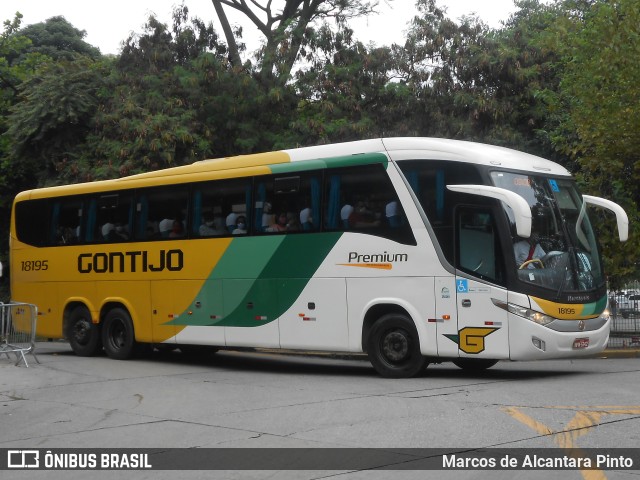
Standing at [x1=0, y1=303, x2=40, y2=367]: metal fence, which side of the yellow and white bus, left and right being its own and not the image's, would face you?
back

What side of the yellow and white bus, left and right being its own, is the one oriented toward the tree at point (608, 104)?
left

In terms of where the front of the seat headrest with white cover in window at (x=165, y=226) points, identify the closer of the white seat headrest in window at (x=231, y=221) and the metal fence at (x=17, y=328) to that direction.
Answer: the white seat headrest in window

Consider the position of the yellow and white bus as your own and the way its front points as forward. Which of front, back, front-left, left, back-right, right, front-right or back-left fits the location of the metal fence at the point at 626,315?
left

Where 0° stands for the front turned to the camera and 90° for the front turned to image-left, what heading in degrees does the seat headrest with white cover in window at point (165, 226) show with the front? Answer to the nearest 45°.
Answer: approximately 270°

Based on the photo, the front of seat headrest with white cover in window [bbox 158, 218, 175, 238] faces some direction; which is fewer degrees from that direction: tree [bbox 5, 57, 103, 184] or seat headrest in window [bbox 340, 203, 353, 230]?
the seat headrest in window

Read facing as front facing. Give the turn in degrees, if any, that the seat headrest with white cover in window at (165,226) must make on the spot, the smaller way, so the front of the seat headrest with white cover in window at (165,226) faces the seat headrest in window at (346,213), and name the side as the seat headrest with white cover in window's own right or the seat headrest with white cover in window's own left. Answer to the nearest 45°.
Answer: approximately 45° to the seat headrest with white cover in window's own right

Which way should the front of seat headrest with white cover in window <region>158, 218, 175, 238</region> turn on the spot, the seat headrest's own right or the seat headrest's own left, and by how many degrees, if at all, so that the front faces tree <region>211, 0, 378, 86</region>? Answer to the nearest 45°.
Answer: approximately 90° to the seat headrest's own left

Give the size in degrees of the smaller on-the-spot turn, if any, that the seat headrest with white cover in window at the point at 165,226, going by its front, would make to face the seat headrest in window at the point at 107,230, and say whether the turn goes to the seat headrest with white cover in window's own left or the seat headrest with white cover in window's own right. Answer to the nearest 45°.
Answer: approximately 135° to the seat headrest with white cover in window's own left

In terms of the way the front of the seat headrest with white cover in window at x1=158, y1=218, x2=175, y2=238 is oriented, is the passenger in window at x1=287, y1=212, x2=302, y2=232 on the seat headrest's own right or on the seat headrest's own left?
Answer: on the seat headrest's own right
